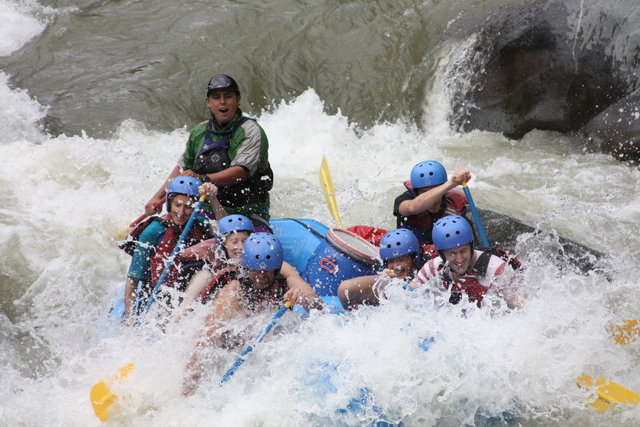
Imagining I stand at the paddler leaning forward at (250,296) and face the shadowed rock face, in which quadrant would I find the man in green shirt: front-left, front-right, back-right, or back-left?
front-left

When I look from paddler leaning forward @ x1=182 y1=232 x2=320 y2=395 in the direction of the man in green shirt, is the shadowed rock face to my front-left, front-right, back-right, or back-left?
front-right

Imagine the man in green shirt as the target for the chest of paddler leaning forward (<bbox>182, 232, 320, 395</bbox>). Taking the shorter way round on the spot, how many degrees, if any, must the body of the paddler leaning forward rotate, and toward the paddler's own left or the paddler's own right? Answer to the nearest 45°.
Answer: approximately 180°

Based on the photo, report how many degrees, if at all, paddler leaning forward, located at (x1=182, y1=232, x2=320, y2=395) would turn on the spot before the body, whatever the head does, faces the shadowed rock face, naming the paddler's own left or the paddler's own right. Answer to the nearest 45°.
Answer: approximately 135° to the paddler's own left

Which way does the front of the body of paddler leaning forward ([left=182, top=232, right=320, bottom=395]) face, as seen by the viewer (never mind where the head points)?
toward the camera
